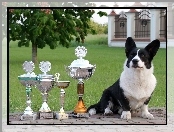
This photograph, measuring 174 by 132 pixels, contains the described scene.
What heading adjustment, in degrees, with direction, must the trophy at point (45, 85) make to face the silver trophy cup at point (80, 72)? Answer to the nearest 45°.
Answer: approximately 90° to its left

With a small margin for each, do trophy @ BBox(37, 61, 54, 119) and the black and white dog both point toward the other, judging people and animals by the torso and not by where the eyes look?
no

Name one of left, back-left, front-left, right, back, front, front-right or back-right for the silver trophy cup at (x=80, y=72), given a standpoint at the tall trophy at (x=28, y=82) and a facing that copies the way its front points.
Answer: left

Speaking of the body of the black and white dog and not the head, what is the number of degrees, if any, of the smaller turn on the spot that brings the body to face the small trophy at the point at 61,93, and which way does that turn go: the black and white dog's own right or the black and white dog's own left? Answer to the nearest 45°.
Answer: approximately 135° to the black and white dog's own right

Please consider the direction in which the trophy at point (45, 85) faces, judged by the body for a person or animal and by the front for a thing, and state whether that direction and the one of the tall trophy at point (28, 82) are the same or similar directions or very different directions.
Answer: same or similar directions

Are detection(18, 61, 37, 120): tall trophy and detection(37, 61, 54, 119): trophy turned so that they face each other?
no

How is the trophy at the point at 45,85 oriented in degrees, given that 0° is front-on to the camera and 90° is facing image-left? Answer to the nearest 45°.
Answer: approximately 0°

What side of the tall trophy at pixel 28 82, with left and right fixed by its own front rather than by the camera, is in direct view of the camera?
front

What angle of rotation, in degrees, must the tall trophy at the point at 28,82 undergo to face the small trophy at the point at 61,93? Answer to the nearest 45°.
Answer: approximately 90° to its left

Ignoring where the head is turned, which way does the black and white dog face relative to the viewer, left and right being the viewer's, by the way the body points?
facing the viewer and to the right of the viewer

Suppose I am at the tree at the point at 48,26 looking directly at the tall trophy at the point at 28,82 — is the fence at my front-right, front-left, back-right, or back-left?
back-left

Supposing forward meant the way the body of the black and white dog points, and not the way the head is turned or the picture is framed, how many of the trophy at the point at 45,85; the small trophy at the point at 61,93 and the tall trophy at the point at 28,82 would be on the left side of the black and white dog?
0

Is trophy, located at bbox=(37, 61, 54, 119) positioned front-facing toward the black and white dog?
no
